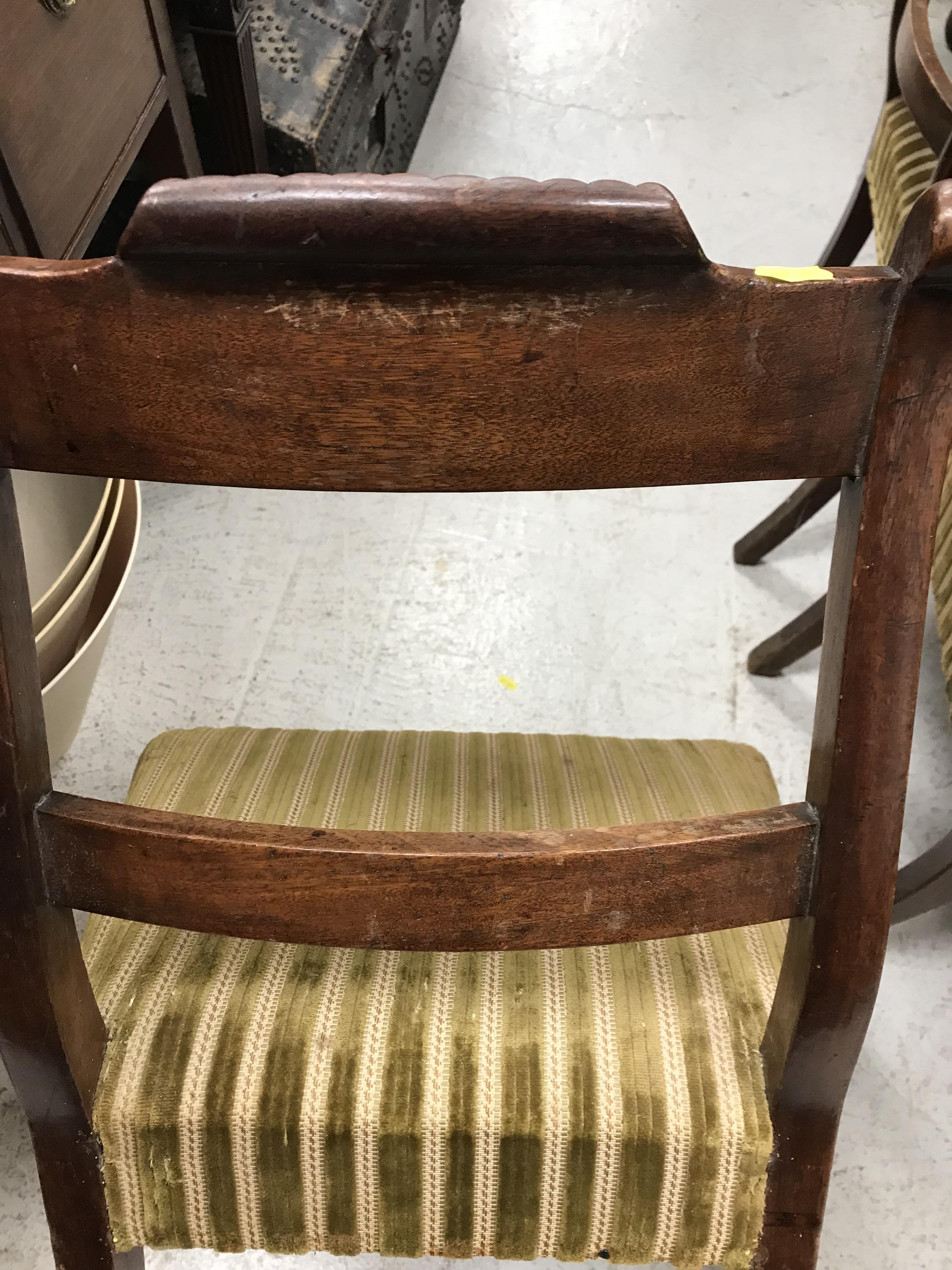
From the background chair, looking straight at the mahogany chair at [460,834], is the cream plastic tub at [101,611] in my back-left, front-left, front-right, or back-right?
front-right

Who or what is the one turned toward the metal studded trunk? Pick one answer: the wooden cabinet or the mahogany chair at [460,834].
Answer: the mahogany chair

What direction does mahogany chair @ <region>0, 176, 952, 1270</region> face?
away from the camera

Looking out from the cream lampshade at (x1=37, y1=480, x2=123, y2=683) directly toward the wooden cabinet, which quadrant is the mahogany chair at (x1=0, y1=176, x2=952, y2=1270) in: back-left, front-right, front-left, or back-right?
back-right

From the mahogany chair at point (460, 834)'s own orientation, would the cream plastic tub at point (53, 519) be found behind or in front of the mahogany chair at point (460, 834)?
in front

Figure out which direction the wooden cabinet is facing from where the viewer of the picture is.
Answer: facing the viewer and to the right of the viewer

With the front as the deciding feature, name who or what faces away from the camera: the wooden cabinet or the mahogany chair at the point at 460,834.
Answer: the mahogany chair

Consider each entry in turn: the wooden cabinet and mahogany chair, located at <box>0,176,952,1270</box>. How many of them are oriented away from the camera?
1

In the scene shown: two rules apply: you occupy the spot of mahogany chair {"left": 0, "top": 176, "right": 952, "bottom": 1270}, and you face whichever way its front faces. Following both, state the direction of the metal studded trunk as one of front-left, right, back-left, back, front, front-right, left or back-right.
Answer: front

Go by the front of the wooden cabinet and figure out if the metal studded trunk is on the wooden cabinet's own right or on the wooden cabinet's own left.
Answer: on the wooden cabinet's own left
